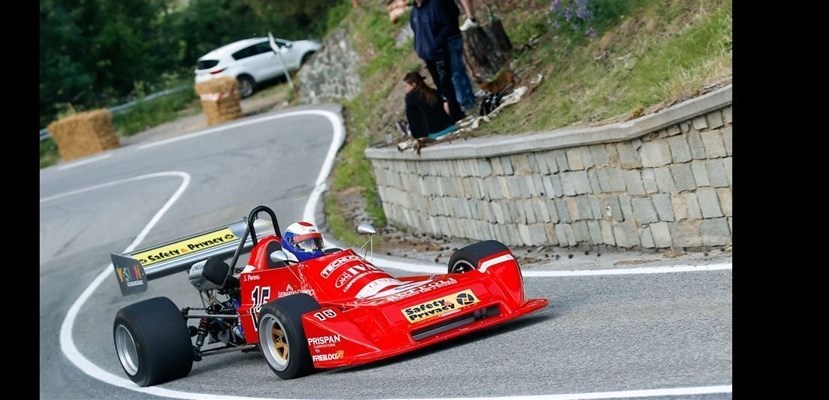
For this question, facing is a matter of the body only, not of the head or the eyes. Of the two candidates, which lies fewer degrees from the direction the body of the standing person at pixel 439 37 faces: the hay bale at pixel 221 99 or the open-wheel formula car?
the open-wheel formula car

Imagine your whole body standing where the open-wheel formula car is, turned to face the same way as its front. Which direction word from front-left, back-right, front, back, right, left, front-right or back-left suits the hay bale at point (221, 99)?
back-left

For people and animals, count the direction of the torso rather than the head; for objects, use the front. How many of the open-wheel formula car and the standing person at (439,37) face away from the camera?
0

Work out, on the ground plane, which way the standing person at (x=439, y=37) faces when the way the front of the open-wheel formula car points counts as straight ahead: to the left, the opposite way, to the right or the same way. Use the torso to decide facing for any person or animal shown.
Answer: to the right

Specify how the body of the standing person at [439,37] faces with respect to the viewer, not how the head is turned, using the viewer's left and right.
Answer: facing the viewer and to the left of the viewer

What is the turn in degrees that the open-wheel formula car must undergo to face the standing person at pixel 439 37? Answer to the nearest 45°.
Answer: approximately 90° to its left

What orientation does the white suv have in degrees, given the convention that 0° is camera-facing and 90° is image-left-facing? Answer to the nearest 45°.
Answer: approximately 225°

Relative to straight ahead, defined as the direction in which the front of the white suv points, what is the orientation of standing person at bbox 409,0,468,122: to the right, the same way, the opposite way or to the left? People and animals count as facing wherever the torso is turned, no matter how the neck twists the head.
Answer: the opposite way

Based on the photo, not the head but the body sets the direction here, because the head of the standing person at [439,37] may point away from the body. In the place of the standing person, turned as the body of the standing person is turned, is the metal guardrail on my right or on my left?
on my right

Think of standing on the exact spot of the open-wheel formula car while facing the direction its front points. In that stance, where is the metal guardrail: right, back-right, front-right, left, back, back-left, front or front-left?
back-left

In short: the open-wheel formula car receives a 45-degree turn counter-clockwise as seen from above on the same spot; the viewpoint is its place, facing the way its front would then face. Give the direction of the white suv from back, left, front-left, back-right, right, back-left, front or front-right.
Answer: left
